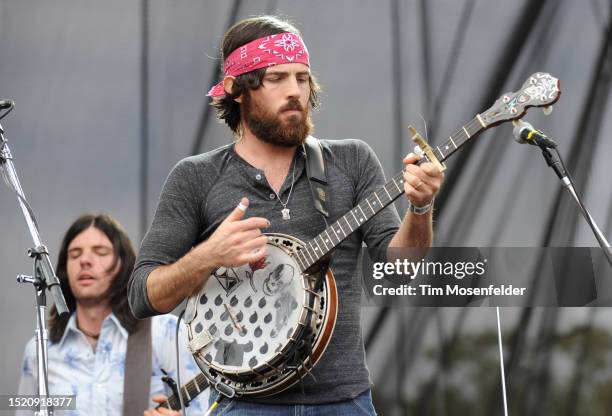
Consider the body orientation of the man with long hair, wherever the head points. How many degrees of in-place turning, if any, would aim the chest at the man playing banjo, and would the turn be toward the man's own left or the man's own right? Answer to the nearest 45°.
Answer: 0° — they already face them

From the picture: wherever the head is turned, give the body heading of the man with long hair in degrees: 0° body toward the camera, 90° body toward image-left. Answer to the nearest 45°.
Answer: approximately 0°

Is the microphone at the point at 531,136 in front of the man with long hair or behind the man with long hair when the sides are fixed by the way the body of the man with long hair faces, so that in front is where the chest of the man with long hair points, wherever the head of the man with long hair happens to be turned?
in front
